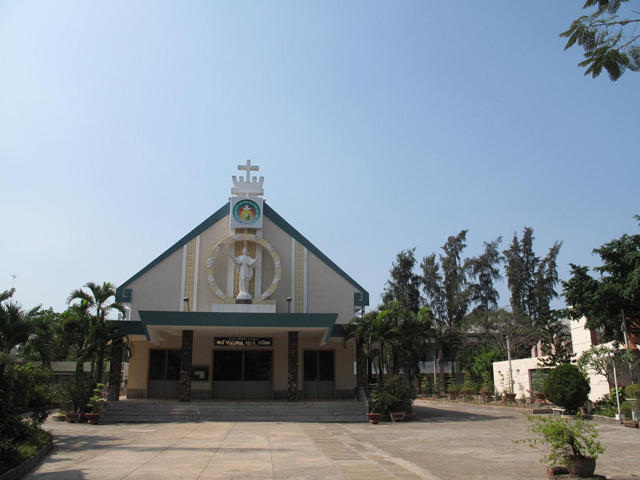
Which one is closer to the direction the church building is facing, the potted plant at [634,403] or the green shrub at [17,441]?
the green shrub

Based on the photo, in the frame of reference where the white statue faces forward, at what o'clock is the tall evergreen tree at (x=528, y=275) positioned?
The tall evergreen tree is roughly at 8 o'clock from the white statue.

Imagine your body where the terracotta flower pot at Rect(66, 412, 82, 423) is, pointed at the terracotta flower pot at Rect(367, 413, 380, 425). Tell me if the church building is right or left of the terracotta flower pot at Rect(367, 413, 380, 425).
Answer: left

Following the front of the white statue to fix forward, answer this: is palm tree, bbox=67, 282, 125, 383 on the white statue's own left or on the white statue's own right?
on the white statue's own right

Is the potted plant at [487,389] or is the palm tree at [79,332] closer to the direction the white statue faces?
the palm tree

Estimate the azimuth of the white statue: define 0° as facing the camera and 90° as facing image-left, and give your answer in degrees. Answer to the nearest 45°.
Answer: approximately 0°

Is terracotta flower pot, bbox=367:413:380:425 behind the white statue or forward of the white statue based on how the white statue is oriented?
forward

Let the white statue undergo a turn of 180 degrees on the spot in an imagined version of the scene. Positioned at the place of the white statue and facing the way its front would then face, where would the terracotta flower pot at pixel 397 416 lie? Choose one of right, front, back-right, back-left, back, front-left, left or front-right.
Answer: back-right

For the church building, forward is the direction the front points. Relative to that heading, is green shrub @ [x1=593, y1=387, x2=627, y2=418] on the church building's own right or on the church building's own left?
on the church building's own left

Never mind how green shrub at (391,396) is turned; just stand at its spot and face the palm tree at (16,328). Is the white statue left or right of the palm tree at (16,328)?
right

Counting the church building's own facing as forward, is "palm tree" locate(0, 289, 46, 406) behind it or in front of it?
in front

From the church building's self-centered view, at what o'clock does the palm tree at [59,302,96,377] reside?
The palm tree is roughly at 2 o'clock from the church building.

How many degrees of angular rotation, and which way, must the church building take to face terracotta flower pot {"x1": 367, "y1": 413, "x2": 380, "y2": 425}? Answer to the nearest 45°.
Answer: approximately 45° to its left

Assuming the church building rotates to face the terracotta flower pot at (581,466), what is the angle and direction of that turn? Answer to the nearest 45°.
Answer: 0° — it already faces it
